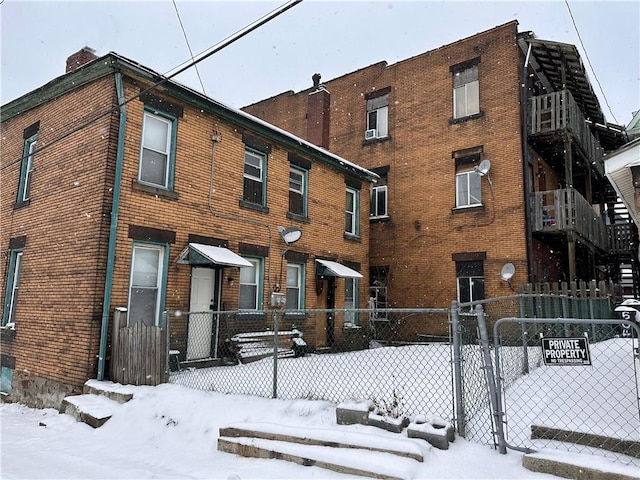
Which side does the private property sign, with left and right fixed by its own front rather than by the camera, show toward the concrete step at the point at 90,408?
right

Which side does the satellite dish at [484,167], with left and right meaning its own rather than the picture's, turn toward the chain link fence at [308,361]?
front

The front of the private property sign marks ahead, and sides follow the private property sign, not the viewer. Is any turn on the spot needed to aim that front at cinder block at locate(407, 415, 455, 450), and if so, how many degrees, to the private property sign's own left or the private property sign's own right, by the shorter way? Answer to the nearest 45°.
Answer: approximately 90° to the private property sign's own right

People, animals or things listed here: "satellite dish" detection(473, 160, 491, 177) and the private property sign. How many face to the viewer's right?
0

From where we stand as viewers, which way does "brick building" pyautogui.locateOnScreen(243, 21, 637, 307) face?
facing the viewer and to the right of the viewer

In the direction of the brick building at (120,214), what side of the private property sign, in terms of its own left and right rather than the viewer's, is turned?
right

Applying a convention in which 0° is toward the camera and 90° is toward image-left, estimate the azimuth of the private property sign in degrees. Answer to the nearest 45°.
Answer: approximately 0°

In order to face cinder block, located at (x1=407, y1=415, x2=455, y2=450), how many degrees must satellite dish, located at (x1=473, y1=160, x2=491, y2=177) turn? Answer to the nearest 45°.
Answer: approximately 45° to its left

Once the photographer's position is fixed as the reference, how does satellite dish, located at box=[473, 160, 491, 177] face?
facing the viewer and to the left of the viewer

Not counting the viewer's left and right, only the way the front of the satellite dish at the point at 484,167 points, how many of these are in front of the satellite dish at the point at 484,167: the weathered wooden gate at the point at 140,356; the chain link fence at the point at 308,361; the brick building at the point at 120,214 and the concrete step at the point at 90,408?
4

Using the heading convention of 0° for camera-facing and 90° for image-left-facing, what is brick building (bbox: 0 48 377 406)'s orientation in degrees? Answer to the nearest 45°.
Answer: approximately 315°

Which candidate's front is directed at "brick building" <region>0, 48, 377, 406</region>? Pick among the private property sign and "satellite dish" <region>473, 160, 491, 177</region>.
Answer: the satellite dish
